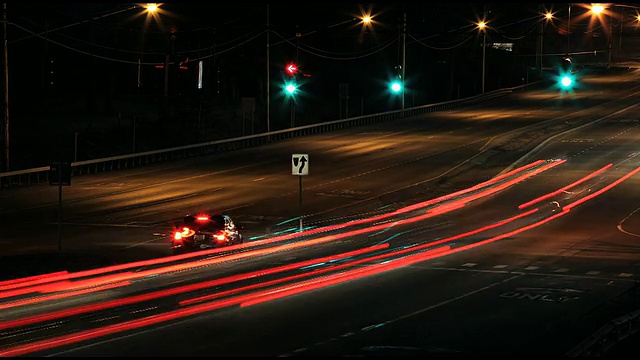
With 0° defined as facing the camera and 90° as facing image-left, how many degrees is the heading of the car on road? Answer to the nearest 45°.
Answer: approximately 180°

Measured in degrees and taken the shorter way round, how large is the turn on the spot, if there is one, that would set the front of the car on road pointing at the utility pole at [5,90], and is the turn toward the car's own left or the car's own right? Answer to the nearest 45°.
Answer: approximately 45° to the car's own left

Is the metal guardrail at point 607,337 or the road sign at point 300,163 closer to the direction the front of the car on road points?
the road sign

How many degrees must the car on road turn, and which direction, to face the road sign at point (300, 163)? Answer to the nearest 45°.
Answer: approximately 45° to its right
